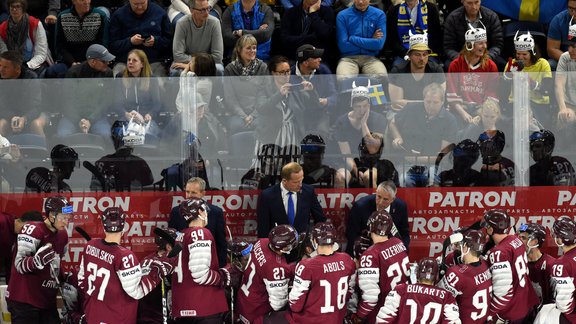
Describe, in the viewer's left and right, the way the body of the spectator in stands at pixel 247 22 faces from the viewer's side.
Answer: facing the viewer

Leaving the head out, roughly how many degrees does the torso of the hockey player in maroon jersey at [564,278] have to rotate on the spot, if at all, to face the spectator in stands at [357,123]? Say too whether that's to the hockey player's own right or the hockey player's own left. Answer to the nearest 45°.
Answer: approximately 45° to the hockey player's own left

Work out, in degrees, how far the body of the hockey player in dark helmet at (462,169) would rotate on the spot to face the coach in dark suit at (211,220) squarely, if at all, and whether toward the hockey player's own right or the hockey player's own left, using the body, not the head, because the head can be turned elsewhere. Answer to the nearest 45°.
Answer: approximately 45° to the hockey player's own right

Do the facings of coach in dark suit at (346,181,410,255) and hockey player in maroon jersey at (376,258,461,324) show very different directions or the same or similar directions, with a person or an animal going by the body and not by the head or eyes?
very different directions

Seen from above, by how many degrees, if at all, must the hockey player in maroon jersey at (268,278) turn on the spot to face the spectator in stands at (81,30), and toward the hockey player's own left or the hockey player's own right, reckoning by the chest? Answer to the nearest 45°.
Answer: approximately 90° to the hockey player's own left

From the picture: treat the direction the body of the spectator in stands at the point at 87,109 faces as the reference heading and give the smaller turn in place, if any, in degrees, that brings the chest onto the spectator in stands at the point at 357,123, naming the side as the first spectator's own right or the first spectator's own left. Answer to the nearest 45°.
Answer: approximately 90° to the first spectator's own left

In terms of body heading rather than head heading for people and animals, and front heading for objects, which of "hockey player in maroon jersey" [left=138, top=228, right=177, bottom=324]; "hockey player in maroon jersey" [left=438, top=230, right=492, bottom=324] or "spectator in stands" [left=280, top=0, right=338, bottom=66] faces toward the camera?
the spectator in stands

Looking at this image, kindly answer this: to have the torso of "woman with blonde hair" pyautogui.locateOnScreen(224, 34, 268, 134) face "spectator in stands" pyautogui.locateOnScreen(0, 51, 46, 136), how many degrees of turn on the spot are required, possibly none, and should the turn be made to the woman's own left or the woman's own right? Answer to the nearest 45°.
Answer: approximately 135° to the woman's own right

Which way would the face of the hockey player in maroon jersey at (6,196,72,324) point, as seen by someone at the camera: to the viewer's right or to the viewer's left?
to the viewer's right

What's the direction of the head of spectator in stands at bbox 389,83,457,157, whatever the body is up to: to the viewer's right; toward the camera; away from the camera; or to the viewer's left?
toward the camera

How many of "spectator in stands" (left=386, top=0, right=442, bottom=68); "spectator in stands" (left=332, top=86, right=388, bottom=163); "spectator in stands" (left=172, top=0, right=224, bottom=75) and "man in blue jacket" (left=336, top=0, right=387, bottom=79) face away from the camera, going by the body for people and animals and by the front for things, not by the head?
0

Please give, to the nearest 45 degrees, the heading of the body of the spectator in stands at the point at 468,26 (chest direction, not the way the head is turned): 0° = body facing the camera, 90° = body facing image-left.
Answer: approximately 0°

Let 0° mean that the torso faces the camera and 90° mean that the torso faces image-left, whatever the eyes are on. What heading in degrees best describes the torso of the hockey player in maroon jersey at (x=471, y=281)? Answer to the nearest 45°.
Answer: approximately 135°

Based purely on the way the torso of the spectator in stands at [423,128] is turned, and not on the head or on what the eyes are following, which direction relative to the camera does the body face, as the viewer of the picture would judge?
toward the camera

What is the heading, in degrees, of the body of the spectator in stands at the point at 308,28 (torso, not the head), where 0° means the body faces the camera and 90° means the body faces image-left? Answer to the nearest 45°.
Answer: approximately 0°

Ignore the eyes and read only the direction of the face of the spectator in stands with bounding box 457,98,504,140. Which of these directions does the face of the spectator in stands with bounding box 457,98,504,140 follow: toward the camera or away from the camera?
toward the camera
